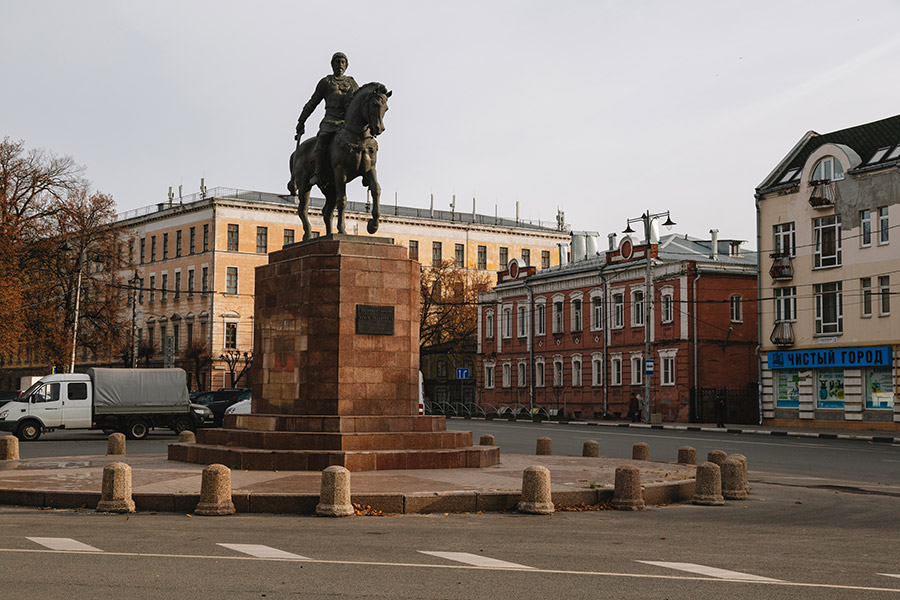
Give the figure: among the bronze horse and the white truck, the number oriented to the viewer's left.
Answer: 1

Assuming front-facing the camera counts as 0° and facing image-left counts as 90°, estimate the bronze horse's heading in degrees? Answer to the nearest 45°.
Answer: approximately 315°

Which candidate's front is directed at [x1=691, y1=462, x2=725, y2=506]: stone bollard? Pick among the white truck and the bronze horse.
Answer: the bronze horse

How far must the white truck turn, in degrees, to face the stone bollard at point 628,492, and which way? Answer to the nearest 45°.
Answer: approximately 90° to its left

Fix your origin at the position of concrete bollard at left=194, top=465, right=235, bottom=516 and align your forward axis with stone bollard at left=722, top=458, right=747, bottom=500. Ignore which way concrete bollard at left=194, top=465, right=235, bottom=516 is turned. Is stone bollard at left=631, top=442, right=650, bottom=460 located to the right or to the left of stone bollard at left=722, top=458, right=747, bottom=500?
left

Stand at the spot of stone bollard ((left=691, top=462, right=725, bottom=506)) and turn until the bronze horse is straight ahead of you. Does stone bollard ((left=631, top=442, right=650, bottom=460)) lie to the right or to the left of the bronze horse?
right

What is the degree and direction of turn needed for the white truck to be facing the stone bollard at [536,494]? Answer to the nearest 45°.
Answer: approximately 90° to its left

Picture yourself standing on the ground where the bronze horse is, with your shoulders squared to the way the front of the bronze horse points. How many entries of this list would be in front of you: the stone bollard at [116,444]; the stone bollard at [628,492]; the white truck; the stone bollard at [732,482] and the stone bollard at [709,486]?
3

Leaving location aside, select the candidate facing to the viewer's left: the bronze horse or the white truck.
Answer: the white truck

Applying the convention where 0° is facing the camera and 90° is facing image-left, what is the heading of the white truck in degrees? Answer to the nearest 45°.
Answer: approximately 90°

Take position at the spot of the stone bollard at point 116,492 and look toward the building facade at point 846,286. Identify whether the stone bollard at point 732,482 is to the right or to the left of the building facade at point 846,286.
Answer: right
